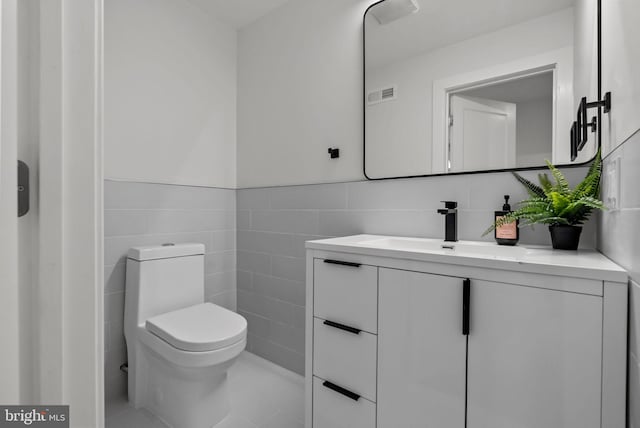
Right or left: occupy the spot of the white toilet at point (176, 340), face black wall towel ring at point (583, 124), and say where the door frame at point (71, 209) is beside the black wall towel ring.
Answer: right

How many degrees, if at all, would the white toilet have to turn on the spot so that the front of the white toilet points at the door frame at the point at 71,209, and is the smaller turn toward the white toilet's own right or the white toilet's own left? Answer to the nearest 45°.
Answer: approximately 45° to the white toilet's own right

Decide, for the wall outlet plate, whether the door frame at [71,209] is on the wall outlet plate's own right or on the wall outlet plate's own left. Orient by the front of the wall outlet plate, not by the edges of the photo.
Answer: on the wall outlet plate's own left

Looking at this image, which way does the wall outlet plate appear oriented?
to the viewer's left

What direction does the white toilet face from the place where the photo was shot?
facing the viewer and to the right of the viewer
